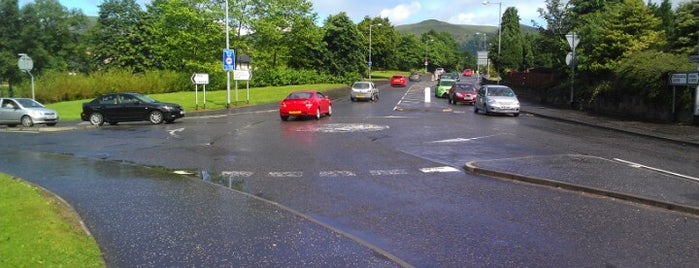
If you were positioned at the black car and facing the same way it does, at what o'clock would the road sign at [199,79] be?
The road sign is roughly at 10 o'clock from the black car.

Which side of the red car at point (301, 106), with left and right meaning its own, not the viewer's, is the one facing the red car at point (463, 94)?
front

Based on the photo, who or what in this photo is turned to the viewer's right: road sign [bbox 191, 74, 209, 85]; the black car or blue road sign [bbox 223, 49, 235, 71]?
the black car

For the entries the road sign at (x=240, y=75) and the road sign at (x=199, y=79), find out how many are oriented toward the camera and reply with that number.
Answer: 2

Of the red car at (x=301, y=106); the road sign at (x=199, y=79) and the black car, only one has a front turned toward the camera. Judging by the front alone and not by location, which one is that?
the road sign

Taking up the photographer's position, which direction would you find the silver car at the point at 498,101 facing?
facing the viewer and to the right of the viewer

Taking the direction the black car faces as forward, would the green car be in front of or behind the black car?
in front
